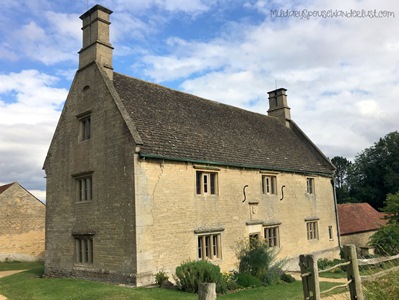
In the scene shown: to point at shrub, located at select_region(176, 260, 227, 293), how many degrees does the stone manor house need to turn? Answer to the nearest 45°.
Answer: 0° — it already faces it

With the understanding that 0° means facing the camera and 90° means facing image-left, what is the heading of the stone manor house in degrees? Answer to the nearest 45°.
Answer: approximately 315°
